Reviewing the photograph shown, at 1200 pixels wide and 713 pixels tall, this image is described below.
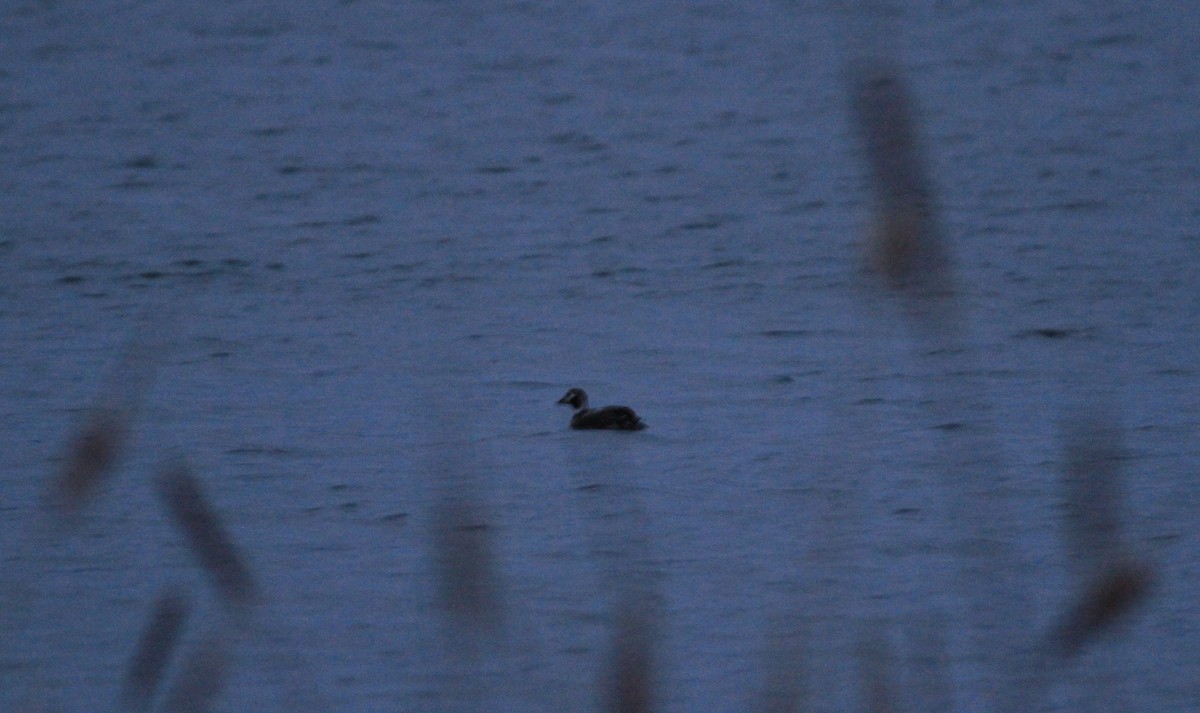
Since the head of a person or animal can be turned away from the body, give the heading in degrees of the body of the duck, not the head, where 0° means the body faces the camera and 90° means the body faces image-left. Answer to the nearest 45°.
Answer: approximately 90°
